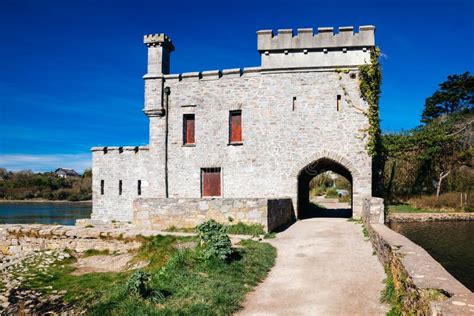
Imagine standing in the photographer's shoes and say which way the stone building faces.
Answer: facing the viewer

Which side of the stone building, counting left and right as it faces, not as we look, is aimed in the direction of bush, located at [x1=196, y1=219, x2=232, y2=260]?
front

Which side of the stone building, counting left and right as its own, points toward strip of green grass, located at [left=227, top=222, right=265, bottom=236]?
front

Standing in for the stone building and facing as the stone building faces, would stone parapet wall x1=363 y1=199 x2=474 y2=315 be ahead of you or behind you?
ahead

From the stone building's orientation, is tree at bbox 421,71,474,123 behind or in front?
behind

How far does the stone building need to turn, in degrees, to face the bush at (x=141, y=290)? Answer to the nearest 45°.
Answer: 0° — it already faces it

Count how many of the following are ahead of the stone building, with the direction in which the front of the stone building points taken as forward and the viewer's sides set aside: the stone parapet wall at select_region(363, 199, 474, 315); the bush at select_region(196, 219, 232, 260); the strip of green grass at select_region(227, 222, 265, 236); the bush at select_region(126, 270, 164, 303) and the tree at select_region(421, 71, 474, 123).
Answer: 4
